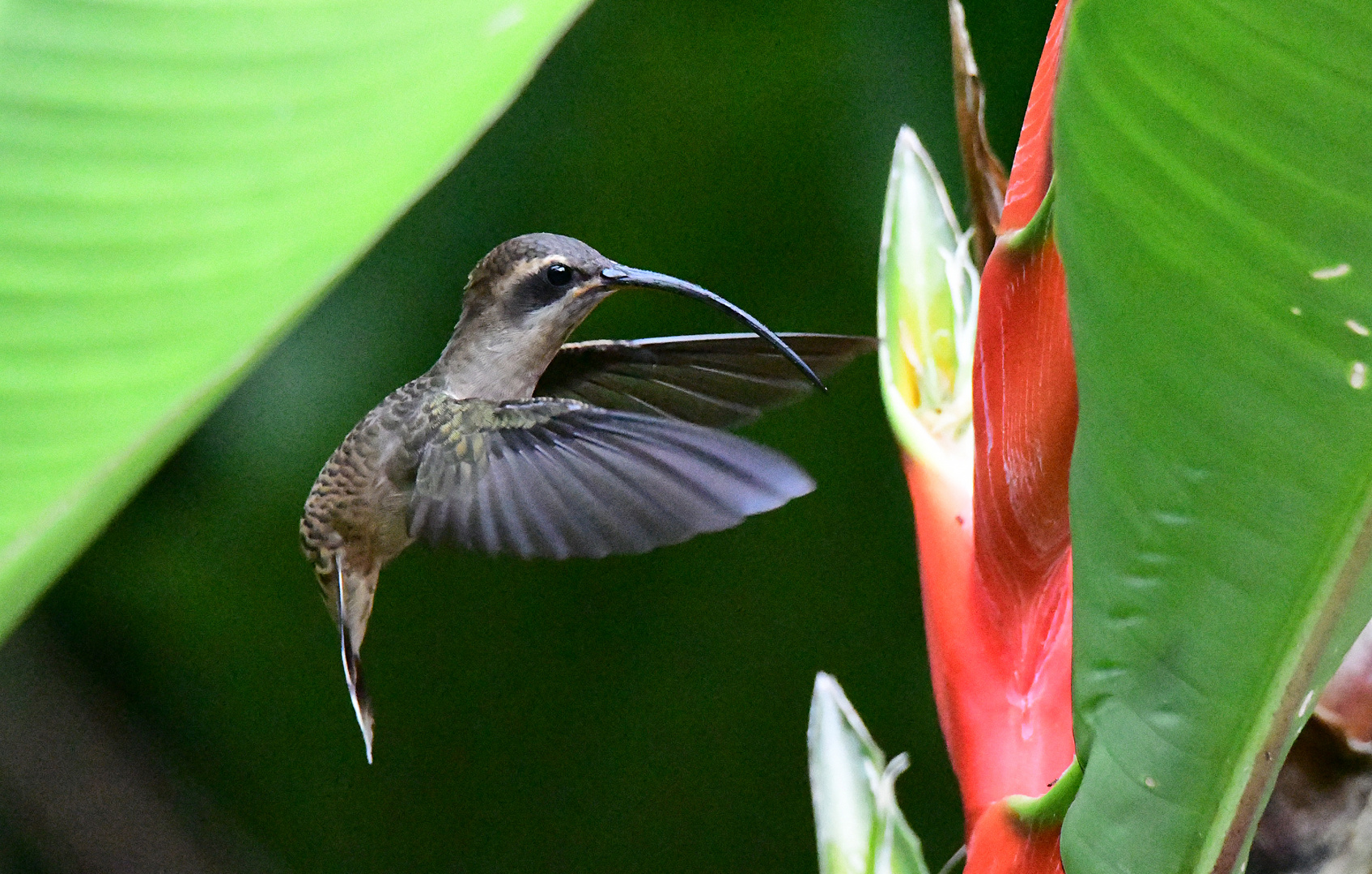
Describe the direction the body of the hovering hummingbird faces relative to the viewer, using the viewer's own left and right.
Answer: facing to the right of the viewer
